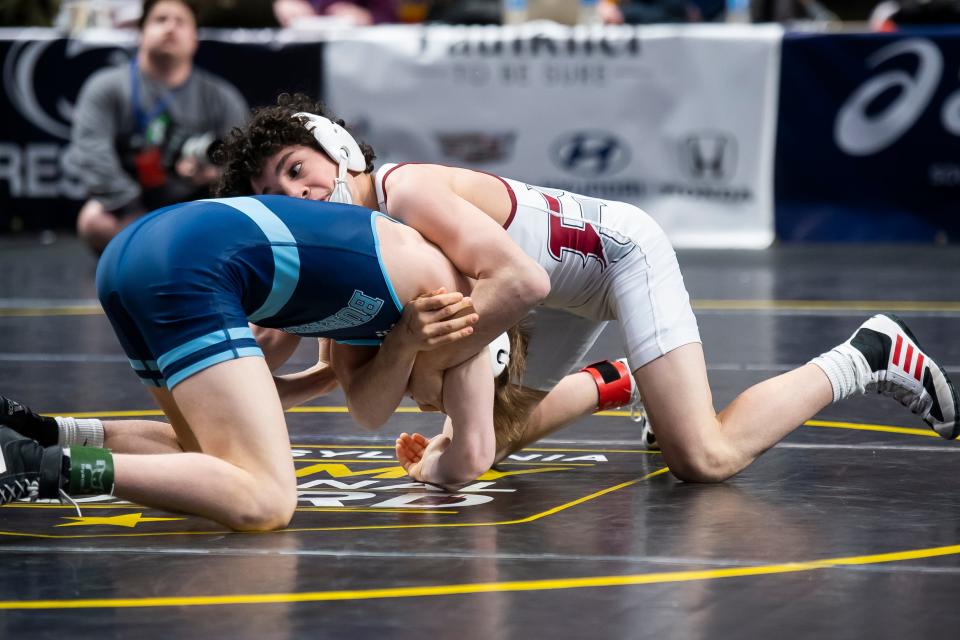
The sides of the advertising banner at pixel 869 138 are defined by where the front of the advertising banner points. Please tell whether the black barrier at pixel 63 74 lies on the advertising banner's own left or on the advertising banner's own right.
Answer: on the advertising banner's own right

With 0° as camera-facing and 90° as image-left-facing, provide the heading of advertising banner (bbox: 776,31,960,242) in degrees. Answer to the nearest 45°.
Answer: approximately 0°

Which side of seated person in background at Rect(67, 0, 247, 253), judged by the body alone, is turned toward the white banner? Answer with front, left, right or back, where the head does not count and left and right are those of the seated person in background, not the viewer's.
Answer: left

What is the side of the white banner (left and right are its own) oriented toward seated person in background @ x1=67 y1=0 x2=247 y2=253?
right

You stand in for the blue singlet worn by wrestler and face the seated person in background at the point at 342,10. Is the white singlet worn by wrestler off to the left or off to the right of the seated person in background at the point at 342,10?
right

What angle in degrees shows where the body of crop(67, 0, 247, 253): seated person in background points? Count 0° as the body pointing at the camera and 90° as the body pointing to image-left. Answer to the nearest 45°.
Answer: approximately 0°

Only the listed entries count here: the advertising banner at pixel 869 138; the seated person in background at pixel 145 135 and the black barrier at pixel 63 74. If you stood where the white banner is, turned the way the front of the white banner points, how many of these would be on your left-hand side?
1

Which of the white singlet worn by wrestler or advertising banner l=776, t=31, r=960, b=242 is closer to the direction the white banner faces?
the white singlet worn by wrestler

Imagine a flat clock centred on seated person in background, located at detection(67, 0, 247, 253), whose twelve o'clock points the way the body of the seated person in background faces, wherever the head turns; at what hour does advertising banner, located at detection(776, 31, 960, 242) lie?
The advertising banner is roughly at 9 o'clock from the seated person in background.

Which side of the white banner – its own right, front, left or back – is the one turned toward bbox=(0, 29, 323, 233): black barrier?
right
